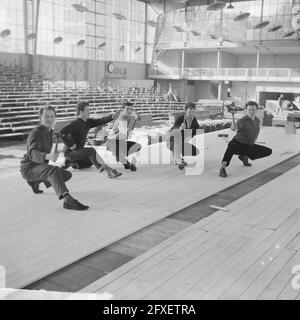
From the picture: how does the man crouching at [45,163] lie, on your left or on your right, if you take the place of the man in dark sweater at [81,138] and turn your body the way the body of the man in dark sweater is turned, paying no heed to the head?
on your right

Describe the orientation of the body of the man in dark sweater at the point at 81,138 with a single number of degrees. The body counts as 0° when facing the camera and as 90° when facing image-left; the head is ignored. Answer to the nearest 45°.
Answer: approximately 315°

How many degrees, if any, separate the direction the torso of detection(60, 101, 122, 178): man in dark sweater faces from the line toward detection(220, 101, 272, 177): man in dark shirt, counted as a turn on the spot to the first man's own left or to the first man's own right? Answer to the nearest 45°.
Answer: approximately 45° to the first man's own left

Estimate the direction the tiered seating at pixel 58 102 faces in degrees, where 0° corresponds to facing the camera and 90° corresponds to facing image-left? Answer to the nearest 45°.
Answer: approximately 315°

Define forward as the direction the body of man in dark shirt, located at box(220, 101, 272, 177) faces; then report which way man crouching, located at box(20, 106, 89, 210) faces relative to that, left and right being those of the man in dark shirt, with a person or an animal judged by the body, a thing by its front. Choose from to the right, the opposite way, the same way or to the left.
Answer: to the left

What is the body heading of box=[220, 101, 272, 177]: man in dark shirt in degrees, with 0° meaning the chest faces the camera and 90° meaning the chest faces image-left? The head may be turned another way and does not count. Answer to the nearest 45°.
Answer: approximately 0°

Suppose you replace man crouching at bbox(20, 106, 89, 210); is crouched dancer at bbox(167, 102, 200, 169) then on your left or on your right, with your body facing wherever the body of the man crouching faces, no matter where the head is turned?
on your left

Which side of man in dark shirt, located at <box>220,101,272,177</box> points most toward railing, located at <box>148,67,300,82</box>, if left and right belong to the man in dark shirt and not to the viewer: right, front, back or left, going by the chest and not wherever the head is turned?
back
